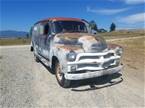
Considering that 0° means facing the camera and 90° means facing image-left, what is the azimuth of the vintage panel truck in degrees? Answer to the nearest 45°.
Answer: approximately 315°
